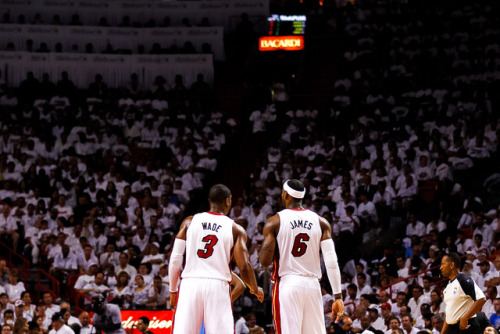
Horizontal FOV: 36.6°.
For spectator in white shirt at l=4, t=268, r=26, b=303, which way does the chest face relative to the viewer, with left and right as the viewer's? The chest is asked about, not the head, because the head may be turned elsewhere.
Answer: facing the viewer

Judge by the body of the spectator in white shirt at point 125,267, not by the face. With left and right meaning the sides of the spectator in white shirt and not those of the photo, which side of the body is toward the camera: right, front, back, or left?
front

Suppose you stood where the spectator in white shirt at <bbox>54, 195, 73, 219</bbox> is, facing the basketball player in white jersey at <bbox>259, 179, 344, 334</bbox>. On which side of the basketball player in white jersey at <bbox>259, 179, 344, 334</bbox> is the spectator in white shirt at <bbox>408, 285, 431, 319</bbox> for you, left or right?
left

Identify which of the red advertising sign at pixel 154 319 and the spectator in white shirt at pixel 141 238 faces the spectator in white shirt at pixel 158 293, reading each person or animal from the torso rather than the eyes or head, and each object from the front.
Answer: the spectator in white shirt at pixel 141 238

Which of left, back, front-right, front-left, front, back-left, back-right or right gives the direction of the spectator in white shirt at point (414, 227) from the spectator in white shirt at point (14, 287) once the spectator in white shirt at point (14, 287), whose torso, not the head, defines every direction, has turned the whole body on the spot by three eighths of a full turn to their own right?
back-right

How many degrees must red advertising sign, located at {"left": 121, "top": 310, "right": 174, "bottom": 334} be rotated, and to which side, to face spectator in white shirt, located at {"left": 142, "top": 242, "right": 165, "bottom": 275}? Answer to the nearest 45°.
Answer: approximately 180°

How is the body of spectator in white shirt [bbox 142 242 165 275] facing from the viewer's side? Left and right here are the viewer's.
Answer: facing the viewer

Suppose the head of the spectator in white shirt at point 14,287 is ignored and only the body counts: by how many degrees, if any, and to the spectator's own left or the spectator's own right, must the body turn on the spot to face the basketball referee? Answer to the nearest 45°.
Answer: approximately 45° to the spectator's own left

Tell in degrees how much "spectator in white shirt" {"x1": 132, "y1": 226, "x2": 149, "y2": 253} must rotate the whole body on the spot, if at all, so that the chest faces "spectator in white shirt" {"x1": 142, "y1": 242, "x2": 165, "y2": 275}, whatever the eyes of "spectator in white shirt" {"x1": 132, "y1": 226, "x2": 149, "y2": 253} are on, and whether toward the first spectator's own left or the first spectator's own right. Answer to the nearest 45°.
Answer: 0° — they already face them

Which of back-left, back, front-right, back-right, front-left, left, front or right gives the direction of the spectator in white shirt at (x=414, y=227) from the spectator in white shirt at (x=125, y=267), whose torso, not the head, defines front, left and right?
left

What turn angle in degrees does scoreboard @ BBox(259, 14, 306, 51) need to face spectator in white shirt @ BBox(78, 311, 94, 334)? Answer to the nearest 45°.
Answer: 0° — it already faces them

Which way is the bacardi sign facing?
toward the camera

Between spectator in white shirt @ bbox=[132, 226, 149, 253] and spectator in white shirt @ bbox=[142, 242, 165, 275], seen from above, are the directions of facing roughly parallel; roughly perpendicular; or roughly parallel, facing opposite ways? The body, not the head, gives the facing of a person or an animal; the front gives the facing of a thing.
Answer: roughly parallel

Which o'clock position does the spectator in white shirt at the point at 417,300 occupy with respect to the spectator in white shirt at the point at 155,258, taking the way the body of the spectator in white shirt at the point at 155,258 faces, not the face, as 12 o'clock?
the spectator in white shirt at the point at 417,300 is roughly at 10 o'clock from the spectator in white shirt at the point at 155,258.

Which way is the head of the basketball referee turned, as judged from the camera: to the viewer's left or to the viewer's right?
to the viewer's left

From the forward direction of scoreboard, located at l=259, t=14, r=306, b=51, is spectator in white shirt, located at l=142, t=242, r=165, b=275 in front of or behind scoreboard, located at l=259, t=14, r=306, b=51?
in front

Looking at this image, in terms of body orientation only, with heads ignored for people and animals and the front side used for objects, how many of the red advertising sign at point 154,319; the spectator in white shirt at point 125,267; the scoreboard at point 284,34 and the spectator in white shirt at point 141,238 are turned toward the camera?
4

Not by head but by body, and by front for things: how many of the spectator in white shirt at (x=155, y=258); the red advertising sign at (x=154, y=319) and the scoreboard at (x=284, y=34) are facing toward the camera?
3

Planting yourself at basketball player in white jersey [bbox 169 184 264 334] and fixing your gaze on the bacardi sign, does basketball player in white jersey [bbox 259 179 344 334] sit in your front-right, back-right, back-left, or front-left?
front-right
